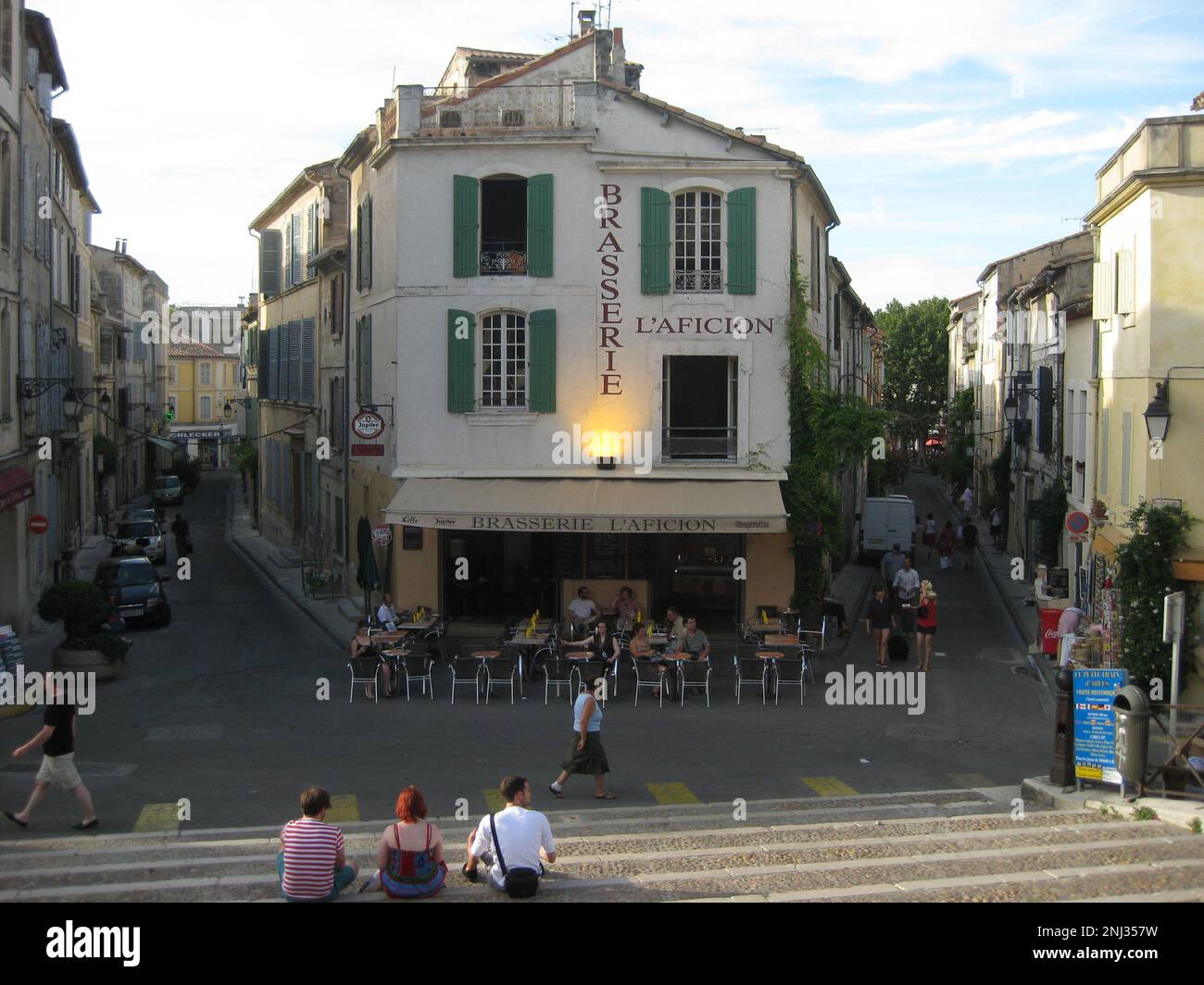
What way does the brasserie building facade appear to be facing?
toward the camera

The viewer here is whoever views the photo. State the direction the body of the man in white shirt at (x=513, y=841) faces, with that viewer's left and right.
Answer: facing away from the viewer

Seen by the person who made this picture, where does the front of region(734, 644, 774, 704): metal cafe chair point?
facing away from the viewer

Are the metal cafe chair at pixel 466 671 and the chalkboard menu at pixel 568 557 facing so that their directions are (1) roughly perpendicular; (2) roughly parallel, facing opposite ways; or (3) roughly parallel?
roughly parallel, facing opposite ways

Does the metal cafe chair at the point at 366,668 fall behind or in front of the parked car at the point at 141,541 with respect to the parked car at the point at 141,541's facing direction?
in front

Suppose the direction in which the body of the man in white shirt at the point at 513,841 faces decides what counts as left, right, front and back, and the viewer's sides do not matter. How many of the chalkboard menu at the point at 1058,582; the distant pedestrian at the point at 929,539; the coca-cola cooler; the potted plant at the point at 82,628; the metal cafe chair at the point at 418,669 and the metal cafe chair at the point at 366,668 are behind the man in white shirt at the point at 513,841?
0

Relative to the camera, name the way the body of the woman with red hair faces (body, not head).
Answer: away from the camera

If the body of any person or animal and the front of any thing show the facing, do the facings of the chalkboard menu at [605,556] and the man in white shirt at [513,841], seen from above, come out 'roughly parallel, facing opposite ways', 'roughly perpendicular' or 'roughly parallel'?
roughly parallel, facing opposite ways

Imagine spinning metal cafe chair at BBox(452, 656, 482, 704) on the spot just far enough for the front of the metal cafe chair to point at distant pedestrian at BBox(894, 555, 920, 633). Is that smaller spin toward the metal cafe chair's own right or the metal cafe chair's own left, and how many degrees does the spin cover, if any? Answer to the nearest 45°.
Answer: approximately 45° to the metal cafe chair's own right

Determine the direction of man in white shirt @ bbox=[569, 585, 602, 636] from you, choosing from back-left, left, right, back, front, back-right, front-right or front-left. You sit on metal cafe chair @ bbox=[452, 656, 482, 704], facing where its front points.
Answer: front-right

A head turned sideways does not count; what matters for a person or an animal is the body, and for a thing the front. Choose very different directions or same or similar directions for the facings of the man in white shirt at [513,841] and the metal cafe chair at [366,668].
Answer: same or similar directions

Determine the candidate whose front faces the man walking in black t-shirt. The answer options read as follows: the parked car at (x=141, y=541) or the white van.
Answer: the parked car

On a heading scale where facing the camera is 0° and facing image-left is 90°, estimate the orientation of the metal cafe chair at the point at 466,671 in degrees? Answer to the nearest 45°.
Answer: approximately 180°

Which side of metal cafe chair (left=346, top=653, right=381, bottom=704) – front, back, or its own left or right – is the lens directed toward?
back

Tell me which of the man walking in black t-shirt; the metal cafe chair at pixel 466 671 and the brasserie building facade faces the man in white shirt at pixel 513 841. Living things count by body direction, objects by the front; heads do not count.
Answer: the brasserie building facade

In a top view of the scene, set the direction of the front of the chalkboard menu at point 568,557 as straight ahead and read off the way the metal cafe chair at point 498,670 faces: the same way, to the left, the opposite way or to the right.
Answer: the opposite way

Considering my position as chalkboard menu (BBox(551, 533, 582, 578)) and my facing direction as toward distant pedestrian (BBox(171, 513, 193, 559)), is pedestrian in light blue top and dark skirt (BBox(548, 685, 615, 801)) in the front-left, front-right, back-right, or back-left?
back-left

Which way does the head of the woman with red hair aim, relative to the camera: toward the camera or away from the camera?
away from the camera

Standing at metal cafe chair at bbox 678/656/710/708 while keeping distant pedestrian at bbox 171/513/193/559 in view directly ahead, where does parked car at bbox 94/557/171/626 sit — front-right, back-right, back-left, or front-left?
front-left
